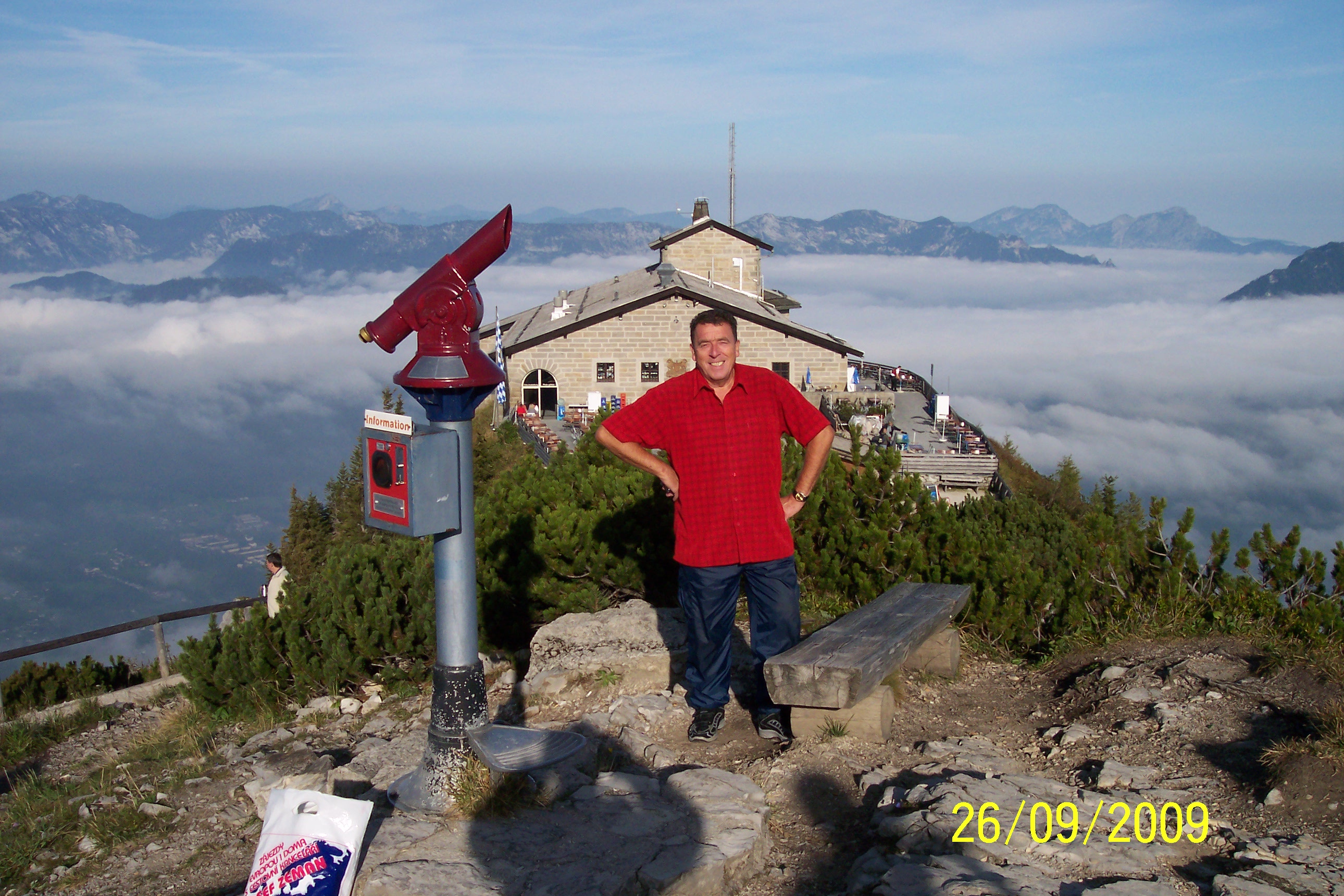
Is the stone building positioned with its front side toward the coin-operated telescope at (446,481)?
yes

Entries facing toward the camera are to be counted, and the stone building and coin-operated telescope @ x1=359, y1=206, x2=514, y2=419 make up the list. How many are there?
1

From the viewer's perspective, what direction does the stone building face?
toward the camera

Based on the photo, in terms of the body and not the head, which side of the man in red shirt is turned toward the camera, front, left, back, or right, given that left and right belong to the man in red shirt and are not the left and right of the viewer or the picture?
front

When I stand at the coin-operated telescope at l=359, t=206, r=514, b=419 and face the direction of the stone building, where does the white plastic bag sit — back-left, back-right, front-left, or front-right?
back-left

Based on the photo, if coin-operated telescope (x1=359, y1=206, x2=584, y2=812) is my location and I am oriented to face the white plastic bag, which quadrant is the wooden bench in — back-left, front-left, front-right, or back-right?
back-left

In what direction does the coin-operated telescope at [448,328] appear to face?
to the viewer's right

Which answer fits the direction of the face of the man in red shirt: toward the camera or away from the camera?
toward the camera

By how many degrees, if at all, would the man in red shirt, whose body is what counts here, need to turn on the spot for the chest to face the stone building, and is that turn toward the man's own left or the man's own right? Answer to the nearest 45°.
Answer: approximately 180°

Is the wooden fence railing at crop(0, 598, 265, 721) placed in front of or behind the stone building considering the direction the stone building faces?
in front

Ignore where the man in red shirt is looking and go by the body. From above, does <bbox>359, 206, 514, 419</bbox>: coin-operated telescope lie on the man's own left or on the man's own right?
on the man's own right
